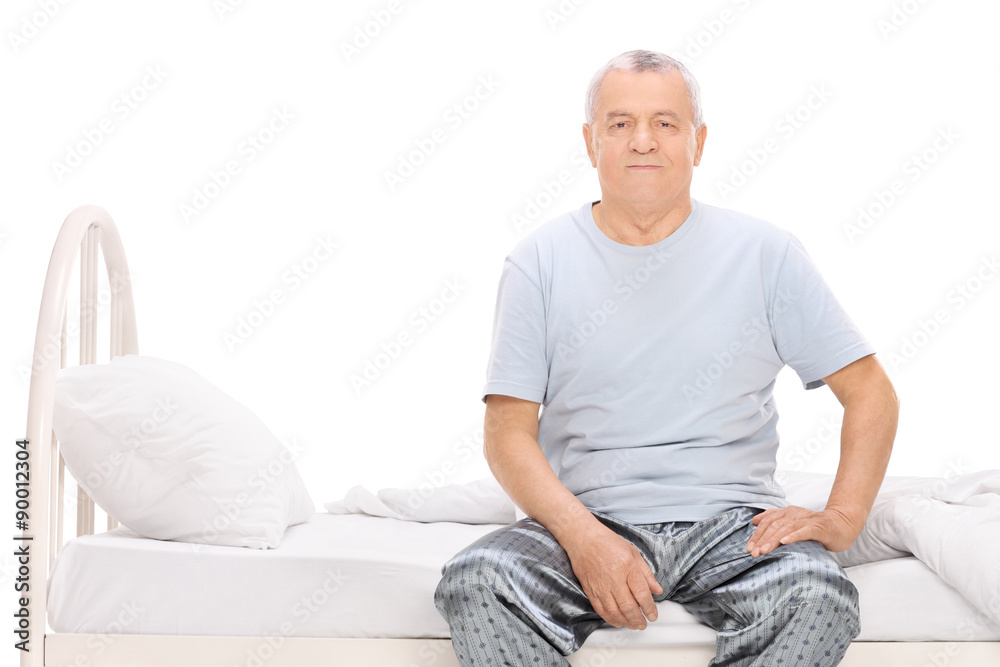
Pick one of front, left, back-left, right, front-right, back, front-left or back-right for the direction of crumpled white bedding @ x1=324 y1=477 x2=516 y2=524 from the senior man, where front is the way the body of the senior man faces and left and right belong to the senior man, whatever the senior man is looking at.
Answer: back-right

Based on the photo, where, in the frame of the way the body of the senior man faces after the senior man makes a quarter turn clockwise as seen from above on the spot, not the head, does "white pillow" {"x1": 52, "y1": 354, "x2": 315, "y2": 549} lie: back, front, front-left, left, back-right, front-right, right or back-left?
front

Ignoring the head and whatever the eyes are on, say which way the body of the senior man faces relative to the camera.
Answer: toward the camera

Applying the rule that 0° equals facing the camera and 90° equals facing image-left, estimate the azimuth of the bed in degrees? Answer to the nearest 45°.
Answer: approximately 270°
